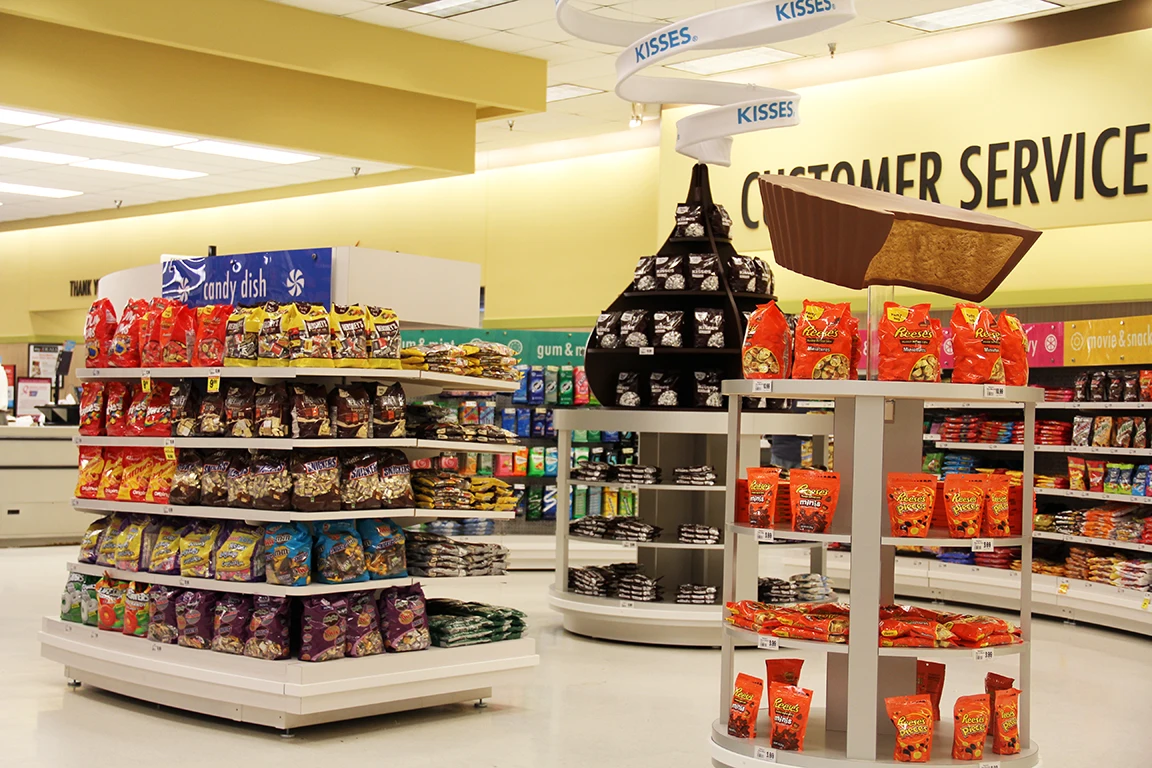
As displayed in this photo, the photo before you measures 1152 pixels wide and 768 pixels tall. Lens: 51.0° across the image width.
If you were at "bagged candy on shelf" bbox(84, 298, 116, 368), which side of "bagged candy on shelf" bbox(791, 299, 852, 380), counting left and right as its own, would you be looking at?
right

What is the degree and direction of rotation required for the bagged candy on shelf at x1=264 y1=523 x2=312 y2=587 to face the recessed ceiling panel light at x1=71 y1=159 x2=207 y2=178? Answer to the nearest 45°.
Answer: approximately 180°

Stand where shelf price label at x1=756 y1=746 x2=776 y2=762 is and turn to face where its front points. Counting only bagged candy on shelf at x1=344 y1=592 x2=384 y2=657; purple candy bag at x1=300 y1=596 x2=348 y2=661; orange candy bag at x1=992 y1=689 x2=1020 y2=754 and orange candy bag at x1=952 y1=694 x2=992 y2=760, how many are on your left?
2

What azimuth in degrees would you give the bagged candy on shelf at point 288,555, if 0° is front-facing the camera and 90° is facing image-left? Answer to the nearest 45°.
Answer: approximately 0°

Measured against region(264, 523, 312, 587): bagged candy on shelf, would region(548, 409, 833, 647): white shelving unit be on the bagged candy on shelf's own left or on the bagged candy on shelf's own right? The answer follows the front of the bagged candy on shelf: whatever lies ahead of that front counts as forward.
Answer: on the bagged candy on shelf's own left

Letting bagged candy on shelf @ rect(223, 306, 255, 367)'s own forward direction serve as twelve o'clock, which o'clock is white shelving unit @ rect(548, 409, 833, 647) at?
The white shelving unit is roughly at 8 o'clock from the bagged candy on shelf.

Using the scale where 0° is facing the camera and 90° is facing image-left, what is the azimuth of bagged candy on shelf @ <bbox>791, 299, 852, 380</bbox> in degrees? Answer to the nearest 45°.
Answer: approximately 0°
